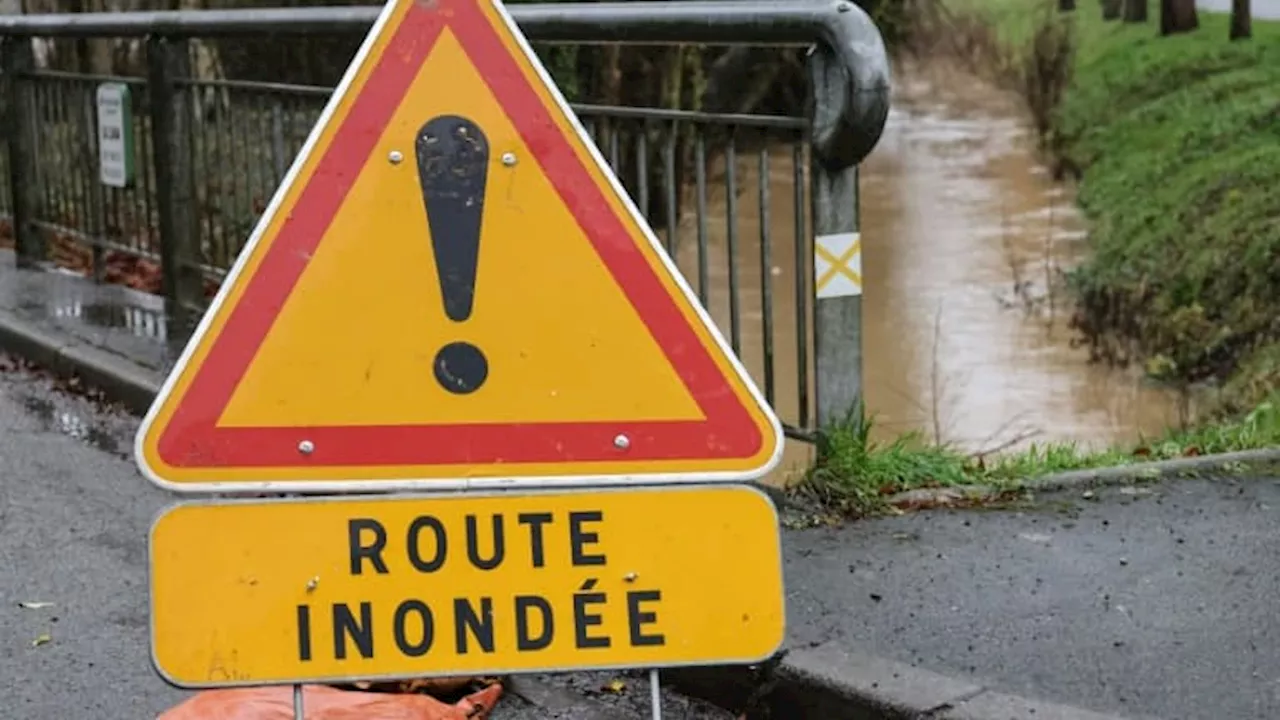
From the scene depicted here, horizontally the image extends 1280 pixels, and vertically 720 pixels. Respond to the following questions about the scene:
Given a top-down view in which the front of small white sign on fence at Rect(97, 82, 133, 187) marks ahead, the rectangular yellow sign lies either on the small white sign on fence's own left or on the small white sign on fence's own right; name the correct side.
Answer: on the small white sign on fence's own left

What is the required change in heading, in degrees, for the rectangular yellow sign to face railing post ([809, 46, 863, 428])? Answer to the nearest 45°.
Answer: approximately 135° to its left

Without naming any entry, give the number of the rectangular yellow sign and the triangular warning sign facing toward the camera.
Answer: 2

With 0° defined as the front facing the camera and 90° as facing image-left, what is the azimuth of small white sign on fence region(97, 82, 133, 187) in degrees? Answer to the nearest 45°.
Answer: approximately 45°

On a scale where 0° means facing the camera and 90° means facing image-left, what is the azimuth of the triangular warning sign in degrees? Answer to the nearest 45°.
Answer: approximately 0°

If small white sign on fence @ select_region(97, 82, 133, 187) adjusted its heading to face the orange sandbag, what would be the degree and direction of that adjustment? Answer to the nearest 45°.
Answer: approximately 45° to its left

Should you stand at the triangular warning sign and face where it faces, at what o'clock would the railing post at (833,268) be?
The railing post is roughly at 7 o'clock from the triangular warning sign.

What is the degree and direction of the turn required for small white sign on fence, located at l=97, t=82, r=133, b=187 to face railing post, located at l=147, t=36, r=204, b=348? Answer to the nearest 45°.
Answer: approximately 45° to its left
